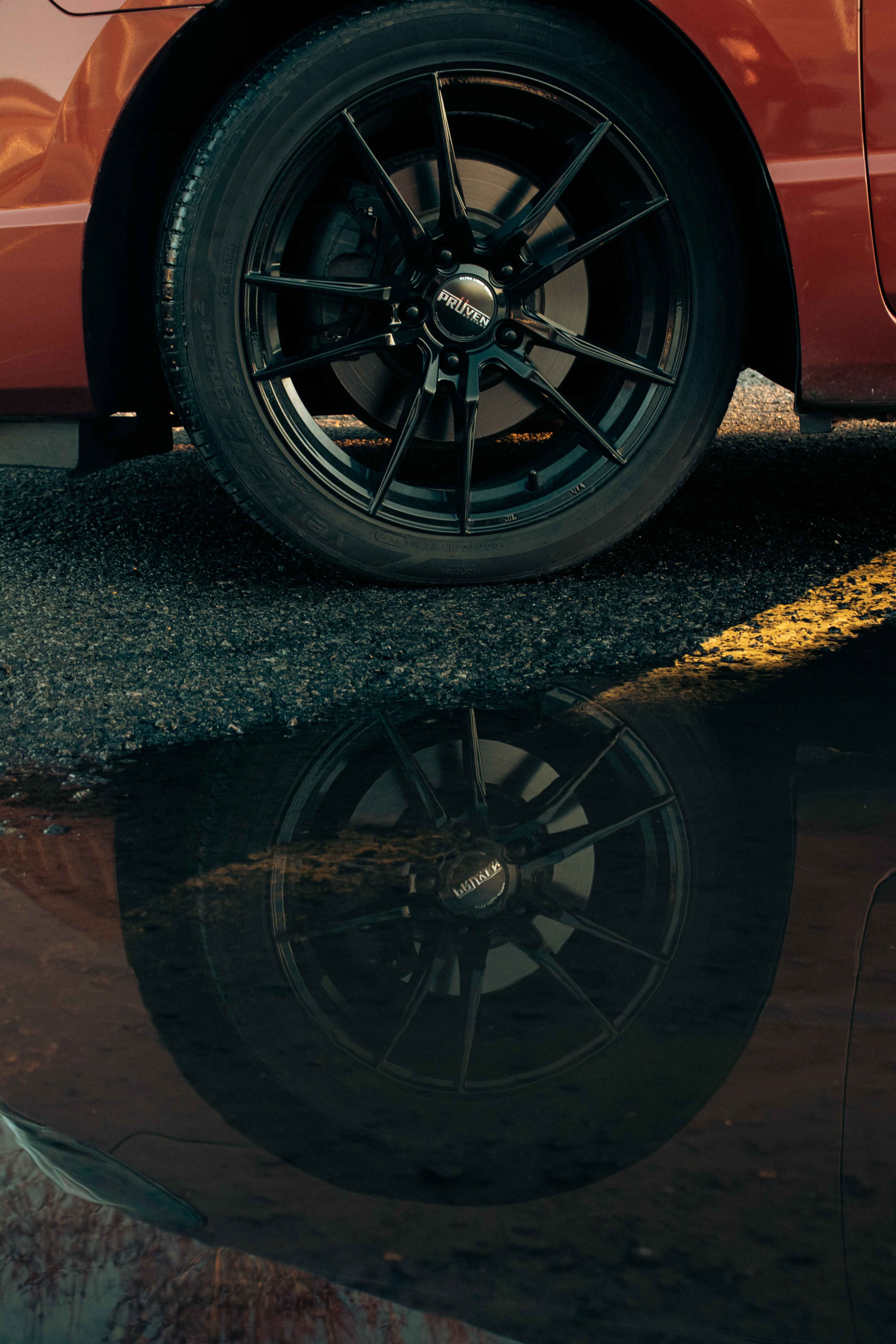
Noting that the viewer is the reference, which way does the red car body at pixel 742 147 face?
facing to the left of the viewer
